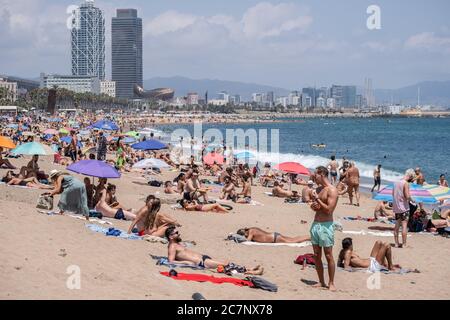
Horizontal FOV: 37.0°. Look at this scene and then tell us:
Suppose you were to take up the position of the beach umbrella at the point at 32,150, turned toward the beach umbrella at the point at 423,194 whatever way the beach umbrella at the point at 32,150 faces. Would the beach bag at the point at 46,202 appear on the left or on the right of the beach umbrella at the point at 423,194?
right

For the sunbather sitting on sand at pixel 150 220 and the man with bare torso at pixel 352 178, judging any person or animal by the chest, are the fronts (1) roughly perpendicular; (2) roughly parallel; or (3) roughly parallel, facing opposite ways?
roughly perpendicular

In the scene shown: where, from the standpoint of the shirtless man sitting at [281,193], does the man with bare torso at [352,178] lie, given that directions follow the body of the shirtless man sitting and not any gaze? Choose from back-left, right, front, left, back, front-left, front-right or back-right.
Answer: front-right
